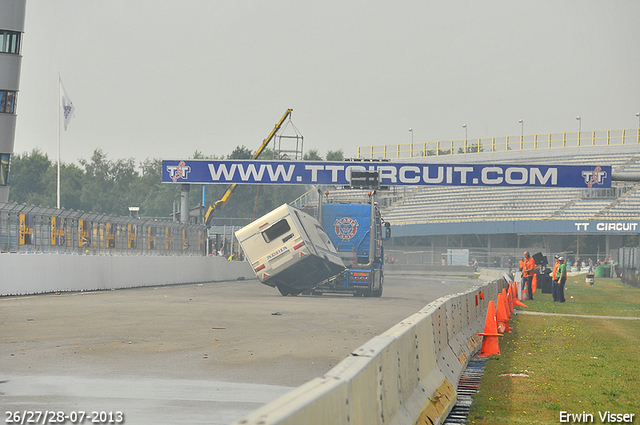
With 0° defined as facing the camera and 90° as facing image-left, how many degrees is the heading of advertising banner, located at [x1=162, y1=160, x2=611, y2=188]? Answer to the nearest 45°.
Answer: approximately 0°

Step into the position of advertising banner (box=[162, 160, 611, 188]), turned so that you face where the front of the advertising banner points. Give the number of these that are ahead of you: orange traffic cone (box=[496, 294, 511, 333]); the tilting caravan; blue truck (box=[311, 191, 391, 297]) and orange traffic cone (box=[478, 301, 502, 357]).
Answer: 4

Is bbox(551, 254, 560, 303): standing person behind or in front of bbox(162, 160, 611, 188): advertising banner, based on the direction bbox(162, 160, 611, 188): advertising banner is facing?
in front

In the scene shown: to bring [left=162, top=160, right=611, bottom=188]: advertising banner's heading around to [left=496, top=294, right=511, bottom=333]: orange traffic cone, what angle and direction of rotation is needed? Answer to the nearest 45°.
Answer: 0° — it already faces it

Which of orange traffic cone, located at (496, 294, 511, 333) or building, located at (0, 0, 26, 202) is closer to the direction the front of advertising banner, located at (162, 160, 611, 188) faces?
the orange traffic cone

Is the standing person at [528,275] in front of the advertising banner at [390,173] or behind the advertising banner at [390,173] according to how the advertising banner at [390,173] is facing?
in front

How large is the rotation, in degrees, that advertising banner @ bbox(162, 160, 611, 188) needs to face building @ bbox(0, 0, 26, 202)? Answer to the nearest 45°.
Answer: approximately 45° to its right

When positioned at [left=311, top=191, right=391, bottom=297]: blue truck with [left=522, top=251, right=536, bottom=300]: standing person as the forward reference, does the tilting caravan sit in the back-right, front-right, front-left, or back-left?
back-right
